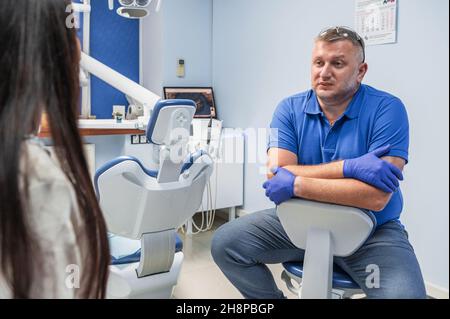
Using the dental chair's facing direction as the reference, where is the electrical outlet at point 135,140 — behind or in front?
in front

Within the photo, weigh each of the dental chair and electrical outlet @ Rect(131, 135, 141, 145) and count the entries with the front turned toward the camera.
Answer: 1

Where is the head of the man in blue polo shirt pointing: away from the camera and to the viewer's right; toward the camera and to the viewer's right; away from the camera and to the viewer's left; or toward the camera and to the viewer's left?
toward the camera and to the viewer's left

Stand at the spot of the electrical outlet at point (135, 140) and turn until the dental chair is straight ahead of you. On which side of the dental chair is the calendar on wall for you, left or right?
left

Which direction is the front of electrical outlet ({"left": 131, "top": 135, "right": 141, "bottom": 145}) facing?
toward the camera

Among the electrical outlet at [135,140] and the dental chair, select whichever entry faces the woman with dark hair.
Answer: the electrical outlet

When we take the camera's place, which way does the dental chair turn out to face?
facing away from the viewer and to the left of the viewer

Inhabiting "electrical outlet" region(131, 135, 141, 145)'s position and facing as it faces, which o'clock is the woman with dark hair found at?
The woman with dark hair is roughly at 12 o'clock from the electrical outlet.

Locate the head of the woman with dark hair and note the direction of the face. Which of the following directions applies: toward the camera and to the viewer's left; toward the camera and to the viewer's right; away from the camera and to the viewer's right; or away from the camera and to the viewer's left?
away from the camera and to the viewer's right

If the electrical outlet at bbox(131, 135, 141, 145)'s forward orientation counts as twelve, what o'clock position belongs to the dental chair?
The dental chair is roughly at 12 o'clock from the electrical outlet.

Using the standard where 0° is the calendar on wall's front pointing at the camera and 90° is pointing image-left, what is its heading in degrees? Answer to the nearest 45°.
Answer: approximately 45°

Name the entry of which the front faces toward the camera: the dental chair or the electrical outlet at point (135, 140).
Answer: the electrical outlet
